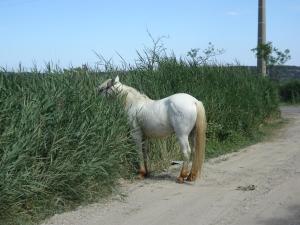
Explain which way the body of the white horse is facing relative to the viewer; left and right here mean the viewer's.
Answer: facing away from the viewer and to the left of the viewer

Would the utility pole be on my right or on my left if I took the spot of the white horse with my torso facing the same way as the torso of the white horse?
on my right

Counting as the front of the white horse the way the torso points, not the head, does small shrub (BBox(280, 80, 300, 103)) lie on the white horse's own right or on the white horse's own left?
on the white horse's own right
